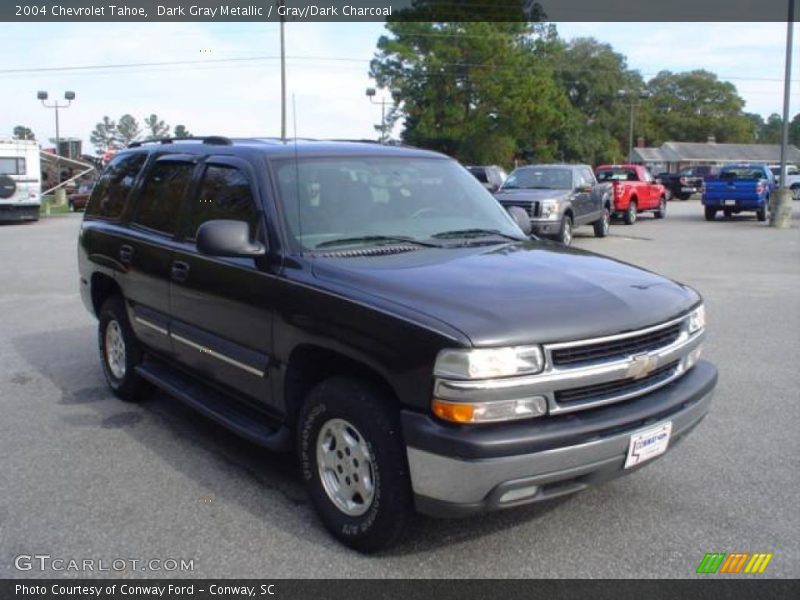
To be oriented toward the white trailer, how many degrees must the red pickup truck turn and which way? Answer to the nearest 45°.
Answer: approximately 135° to its left

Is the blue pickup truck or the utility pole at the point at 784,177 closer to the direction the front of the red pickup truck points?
the blue pickup truck

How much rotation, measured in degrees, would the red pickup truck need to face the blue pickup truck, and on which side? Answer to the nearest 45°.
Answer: approximately 45° to its right

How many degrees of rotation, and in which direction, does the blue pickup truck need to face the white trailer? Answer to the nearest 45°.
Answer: approximately 90° to its left

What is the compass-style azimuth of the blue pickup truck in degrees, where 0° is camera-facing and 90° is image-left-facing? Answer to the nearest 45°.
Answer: approximately 180°

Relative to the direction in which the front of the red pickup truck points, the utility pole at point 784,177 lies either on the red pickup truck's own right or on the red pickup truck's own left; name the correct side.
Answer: on the red pickup truck's own right

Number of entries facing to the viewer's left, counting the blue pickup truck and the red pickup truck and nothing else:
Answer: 0
